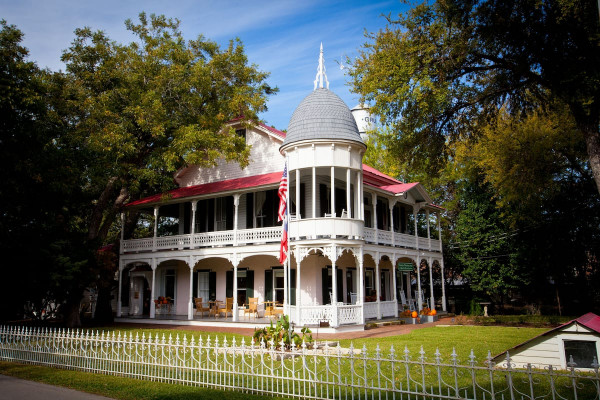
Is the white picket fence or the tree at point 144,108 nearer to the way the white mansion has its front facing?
the white picket fence

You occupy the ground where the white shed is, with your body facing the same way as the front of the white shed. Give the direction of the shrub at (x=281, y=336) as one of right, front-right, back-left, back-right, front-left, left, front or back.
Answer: front-right

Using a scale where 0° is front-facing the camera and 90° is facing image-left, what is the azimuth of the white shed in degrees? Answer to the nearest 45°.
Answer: approximately 45°
